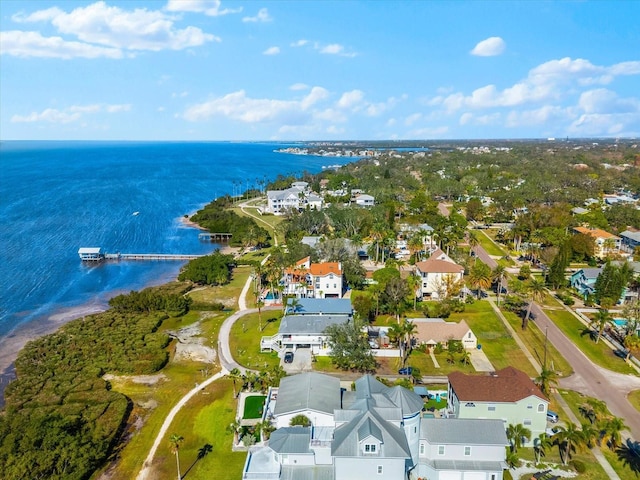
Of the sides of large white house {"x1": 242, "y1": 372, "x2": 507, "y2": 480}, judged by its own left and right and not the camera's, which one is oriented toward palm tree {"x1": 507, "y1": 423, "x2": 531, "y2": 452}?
left

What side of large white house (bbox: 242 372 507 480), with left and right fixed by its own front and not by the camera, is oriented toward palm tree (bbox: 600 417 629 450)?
left

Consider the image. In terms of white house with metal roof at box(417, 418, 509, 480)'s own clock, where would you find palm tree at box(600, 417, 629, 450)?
The palm tree is roughly at 8 o'clock from the white house with metal roof.

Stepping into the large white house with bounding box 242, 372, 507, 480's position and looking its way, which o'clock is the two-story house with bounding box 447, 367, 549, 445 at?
The two-story house is roughly at 8 o'clock from the large white house.

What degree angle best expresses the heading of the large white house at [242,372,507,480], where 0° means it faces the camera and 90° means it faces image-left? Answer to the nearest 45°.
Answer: approximately 0°

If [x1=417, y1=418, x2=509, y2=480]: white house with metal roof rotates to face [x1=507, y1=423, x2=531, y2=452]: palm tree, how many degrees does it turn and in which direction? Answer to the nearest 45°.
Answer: approximately 135° to its left

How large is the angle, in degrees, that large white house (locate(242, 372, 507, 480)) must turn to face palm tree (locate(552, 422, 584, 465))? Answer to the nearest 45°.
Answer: approximately 90° to its left

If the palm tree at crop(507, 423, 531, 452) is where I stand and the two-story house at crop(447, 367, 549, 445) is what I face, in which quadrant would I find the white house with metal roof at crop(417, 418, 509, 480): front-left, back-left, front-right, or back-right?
back-left
